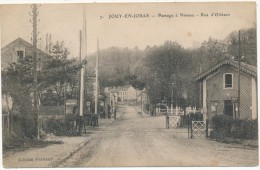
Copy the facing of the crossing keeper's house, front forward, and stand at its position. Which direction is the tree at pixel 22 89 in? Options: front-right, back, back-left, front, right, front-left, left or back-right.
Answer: front-right

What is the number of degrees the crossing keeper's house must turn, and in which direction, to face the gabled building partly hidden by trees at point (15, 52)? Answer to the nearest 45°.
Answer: approximately 45° to its right

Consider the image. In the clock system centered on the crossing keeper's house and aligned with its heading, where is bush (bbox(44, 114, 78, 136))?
The bush is roughly at 2 o'clock from the crossing keeper's house.

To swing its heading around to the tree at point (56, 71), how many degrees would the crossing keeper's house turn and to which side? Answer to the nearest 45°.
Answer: approximately 45° to its right
